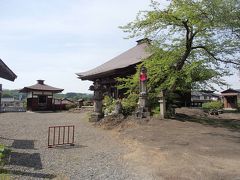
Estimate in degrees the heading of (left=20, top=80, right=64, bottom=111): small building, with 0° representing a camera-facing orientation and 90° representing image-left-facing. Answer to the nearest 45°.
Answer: approximately 0°

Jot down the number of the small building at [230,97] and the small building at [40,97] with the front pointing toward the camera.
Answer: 2
